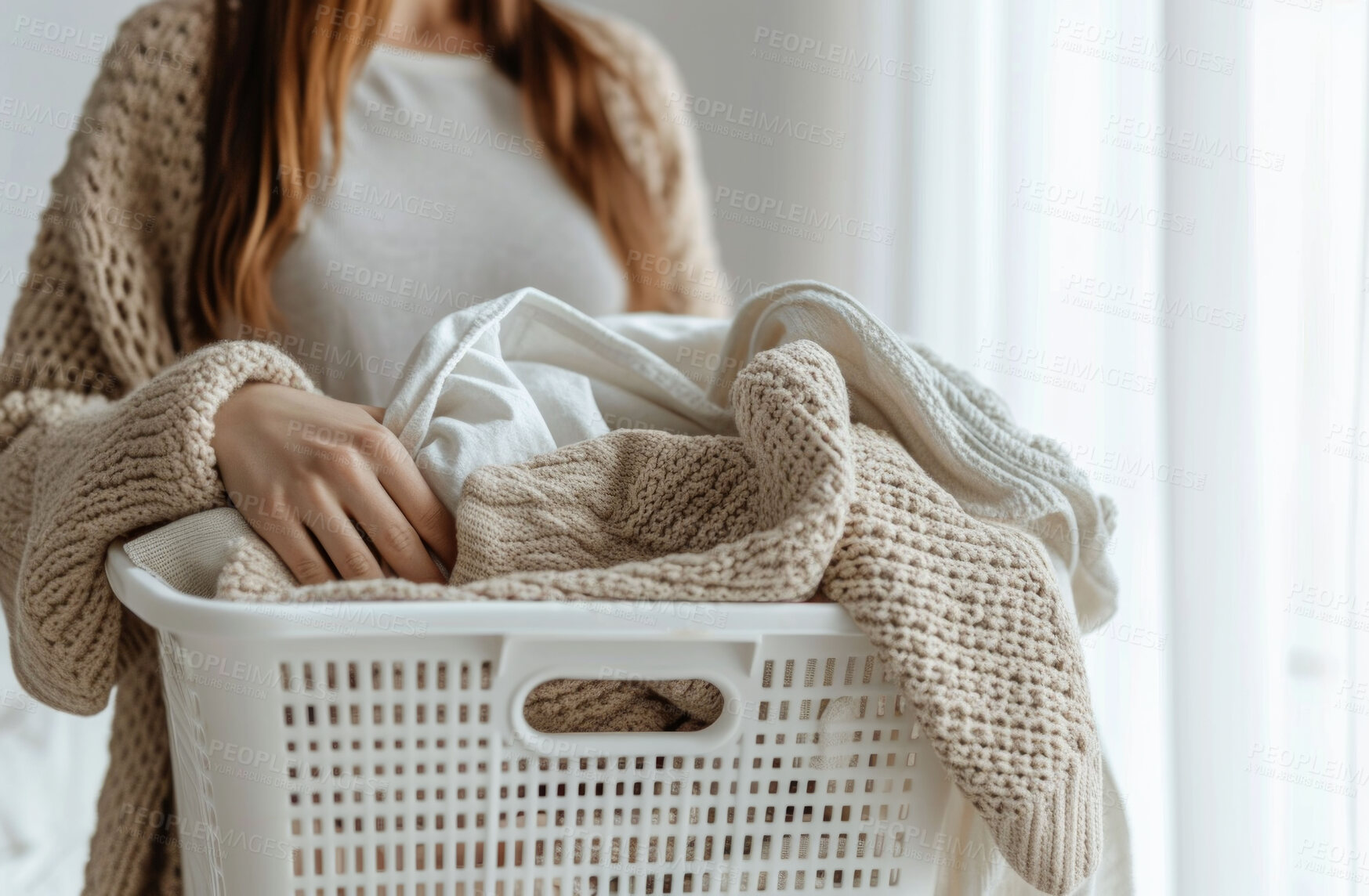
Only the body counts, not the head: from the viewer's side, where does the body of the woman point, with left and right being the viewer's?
facing the viewer and to the right of the viewer
